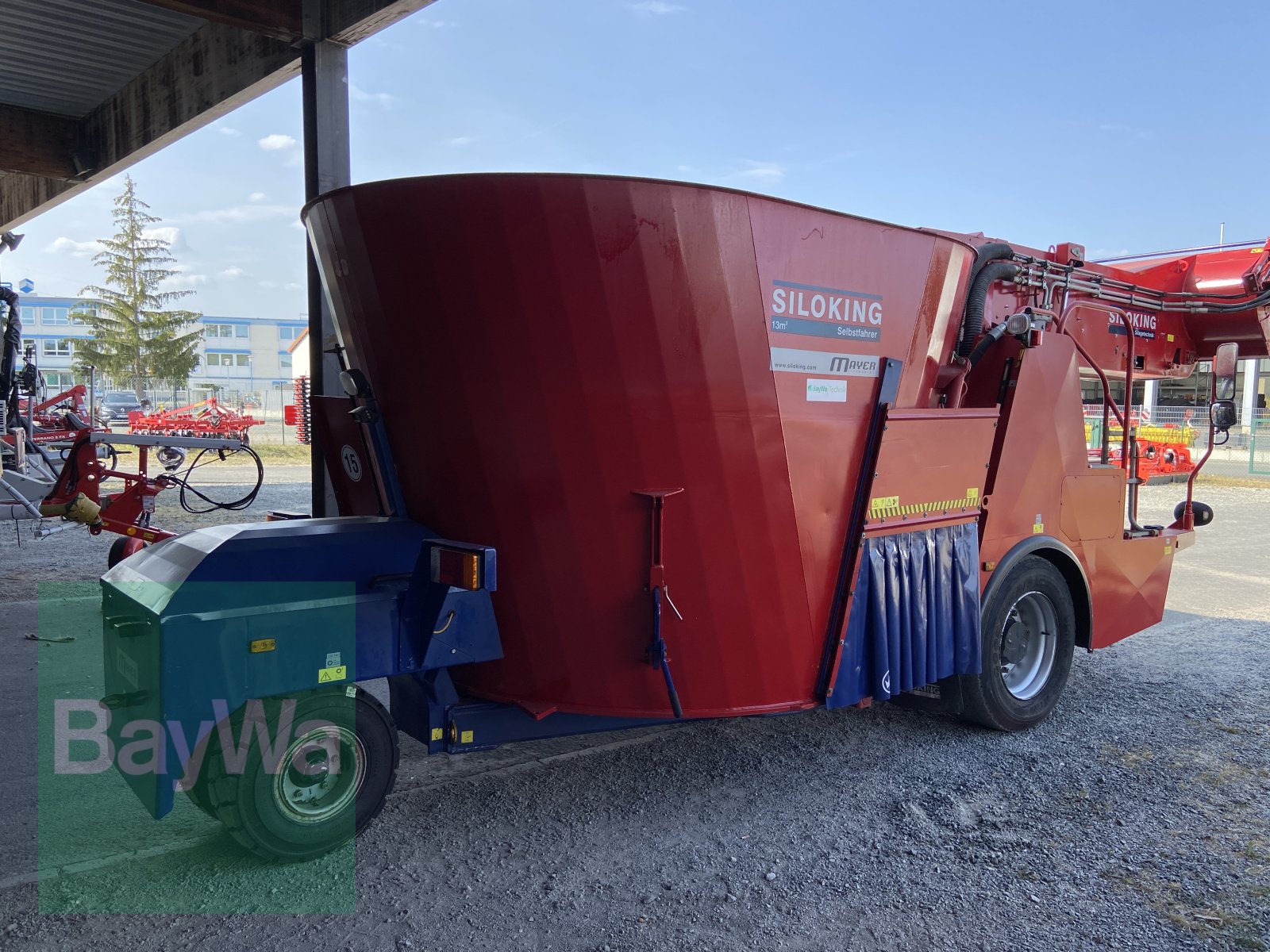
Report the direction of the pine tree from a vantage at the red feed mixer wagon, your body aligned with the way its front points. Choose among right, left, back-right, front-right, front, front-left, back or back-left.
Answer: left

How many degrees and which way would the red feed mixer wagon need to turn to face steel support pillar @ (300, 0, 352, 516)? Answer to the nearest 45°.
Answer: approximately 90° to its left

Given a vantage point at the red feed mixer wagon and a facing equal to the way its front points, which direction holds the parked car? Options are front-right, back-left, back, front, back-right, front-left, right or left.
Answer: left

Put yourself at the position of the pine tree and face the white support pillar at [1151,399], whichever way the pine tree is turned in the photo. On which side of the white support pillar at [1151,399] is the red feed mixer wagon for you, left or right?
right

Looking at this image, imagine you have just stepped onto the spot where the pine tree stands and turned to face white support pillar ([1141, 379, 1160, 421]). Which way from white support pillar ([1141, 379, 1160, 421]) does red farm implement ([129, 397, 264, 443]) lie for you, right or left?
right

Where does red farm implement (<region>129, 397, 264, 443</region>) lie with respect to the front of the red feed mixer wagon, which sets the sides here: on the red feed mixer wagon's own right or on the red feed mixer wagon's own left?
on the red feed mixer wagon's own left

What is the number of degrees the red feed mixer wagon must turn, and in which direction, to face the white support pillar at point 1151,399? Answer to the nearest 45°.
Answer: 0° — it already faces it

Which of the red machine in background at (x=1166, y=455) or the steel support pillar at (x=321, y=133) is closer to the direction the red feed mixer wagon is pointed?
the red machine in background

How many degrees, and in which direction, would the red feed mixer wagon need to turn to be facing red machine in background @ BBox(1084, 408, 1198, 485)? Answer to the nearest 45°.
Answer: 0° — it already faces it

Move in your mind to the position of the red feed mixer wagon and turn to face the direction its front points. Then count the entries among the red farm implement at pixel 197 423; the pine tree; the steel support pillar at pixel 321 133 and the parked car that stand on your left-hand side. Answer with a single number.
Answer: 4

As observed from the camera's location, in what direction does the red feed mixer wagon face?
facing away from the viewer and to the right of the viewer
